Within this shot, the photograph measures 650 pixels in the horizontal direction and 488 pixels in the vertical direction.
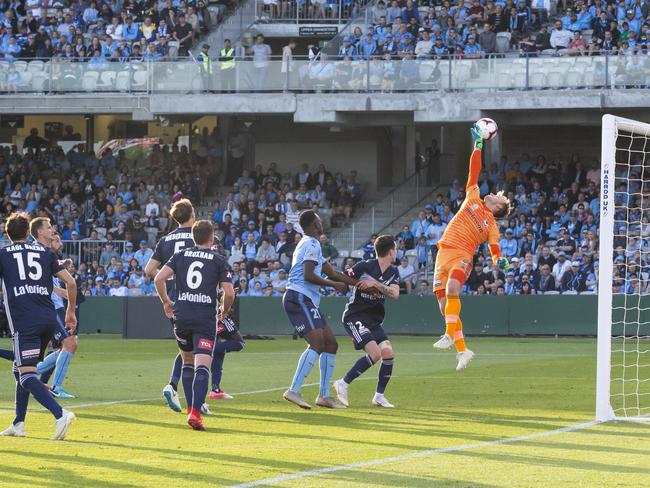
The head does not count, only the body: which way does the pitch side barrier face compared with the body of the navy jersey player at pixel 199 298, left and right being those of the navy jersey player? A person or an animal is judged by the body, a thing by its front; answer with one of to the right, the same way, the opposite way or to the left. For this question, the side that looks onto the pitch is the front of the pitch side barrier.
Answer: the opposite way

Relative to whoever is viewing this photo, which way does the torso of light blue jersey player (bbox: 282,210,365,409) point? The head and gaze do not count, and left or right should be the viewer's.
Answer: facing to the right of the viewer

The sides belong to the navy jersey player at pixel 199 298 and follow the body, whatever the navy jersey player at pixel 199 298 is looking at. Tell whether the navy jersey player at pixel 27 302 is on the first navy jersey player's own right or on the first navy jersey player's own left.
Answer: on the first navy jersey player's own left

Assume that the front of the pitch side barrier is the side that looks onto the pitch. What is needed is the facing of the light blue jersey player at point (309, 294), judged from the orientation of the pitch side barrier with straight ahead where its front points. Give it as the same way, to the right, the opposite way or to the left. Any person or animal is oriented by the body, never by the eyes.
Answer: to the left

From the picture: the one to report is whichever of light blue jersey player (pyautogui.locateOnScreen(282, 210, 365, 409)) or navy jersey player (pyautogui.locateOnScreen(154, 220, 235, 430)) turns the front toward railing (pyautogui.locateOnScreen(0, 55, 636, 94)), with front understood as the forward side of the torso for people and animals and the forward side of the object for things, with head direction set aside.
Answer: the navy jersey player

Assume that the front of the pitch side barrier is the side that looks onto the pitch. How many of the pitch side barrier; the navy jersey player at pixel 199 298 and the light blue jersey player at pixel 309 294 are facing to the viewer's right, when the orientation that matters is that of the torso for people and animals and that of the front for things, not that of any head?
1

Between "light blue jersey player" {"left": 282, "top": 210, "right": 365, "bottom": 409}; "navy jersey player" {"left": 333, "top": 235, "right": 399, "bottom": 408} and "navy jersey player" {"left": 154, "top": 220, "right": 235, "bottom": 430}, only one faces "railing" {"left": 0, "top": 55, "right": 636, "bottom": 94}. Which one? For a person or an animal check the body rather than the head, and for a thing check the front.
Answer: "navy jersey player" {"left": 154, "top": 220, "right": 235, "bottom": 430}

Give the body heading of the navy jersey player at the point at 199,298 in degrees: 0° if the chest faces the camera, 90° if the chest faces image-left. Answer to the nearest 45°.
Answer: approximately 180°

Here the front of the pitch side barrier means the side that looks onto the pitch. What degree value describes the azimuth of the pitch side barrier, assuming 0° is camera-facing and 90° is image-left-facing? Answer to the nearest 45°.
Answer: approximately 0°

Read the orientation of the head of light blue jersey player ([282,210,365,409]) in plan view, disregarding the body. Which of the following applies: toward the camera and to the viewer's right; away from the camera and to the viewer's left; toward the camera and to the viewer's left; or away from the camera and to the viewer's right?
away from the camera and to the viewer's right

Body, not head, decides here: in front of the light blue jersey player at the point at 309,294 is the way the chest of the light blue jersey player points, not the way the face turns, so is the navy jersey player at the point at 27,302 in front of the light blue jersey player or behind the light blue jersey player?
behind

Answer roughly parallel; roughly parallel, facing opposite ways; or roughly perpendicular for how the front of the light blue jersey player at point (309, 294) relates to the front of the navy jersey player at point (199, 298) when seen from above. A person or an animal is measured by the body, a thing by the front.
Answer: roughly perpendicular

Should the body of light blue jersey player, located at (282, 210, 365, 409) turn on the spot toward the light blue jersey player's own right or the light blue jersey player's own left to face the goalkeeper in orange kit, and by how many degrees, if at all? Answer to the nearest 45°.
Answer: approximately 45° to the light blue jersey player's own left

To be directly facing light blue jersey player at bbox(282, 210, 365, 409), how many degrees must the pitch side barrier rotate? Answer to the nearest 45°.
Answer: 0° — it already faces them

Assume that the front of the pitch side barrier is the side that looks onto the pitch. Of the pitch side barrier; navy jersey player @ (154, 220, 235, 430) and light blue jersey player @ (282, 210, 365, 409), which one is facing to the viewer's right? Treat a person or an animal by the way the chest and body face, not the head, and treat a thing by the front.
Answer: the light blue jersey player

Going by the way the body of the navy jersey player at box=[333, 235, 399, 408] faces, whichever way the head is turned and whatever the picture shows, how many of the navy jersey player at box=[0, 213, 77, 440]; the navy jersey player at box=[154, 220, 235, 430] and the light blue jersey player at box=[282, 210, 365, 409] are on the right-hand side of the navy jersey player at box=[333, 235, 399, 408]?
3
